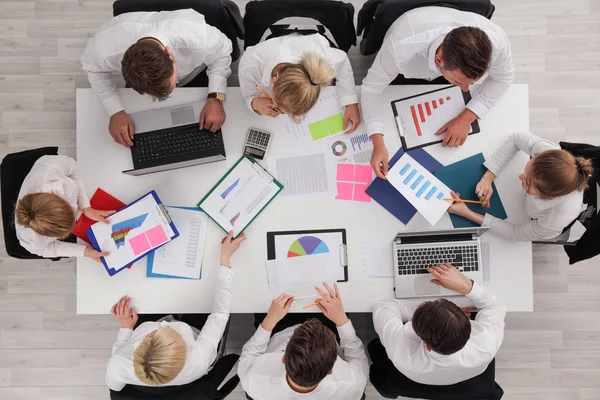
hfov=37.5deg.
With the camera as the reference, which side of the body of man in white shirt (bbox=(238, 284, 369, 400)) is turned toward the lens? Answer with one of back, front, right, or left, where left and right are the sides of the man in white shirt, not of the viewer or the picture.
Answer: back

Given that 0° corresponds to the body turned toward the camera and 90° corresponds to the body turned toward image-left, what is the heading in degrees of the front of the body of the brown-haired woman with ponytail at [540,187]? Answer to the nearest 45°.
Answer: approximately 90°

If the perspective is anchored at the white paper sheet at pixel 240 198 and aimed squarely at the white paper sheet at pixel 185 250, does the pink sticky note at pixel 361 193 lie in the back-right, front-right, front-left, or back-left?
back-left

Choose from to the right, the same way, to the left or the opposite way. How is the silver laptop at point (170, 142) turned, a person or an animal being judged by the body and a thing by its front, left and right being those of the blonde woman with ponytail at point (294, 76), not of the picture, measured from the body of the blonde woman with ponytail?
the opposite way

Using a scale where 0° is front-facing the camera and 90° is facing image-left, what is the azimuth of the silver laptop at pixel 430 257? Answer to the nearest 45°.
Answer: approximately 0°

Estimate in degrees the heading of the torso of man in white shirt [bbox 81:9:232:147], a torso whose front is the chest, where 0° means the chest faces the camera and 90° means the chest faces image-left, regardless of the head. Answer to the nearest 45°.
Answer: approximately 0°

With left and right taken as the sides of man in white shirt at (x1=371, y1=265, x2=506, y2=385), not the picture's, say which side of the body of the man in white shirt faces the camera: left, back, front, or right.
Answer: back
